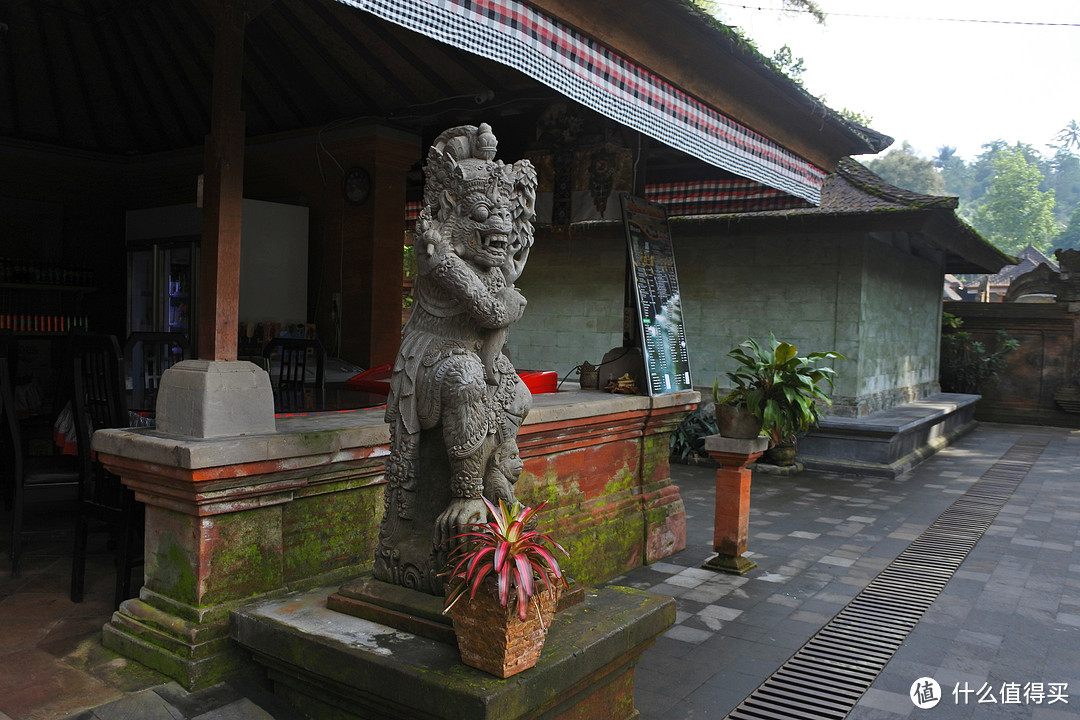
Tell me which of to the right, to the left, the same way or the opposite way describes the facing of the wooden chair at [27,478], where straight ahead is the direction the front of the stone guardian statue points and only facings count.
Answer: to the left

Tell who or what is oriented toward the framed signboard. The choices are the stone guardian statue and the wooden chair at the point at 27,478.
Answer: the wooden chair

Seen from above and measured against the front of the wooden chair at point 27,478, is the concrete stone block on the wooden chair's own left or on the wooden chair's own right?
on the wooden chair's own right

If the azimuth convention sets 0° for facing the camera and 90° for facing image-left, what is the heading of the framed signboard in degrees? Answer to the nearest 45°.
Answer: approximately 315°

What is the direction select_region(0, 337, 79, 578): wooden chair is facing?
to the viewer's right

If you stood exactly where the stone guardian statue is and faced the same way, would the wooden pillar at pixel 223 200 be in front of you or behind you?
behind

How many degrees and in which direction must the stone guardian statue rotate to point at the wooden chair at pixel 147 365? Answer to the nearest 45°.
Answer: approximately 180°

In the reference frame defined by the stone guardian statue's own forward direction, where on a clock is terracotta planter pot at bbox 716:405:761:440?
The terracotta planter pot is roughly at 9 o'clock from the stone guardian statue.

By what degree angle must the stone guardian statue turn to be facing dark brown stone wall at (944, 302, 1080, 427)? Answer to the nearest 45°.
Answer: approximately 90° to its left

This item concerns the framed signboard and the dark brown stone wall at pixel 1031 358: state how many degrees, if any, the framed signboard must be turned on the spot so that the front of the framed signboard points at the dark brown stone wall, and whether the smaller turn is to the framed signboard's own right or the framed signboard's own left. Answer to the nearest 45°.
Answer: approximately 90° to the framed signboard's own left
